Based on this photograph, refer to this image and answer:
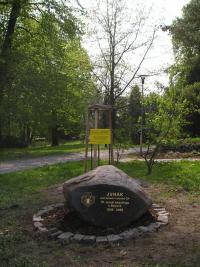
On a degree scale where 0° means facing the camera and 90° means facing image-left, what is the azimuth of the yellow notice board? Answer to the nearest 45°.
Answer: approximately 0°

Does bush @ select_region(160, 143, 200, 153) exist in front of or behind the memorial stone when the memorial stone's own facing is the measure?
behind

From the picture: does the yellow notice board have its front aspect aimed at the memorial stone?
yes

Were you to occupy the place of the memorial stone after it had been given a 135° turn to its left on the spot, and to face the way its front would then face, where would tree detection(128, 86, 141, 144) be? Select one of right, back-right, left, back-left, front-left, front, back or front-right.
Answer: front-left

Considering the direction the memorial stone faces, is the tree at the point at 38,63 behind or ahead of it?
behind

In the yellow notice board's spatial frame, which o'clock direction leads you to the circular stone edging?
The circular stone edging is roughly at 12 o'clock from the yellow notice board.

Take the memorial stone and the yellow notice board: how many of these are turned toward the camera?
2
